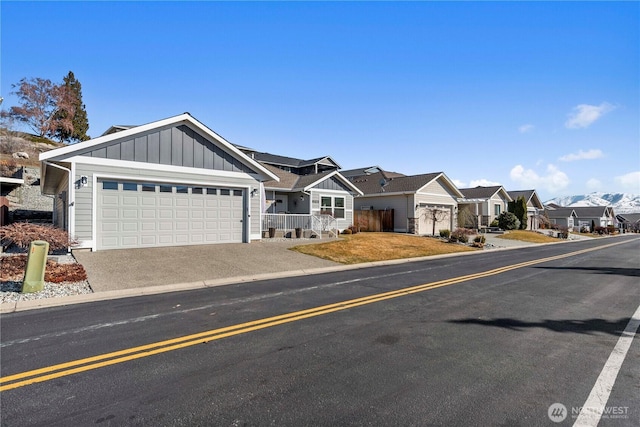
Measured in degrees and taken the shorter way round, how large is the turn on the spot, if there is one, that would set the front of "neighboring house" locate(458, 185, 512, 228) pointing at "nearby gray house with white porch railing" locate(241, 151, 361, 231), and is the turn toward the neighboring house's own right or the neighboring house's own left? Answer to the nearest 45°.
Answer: approximately 90° to the neighboring house's own right

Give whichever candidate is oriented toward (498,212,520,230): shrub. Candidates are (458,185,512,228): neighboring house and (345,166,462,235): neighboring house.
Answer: (458,185,512,228): neighboring house

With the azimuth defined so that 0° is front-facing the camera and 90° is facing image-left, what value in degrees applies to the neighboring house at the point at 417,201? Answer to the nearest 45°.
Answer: approximately 315°

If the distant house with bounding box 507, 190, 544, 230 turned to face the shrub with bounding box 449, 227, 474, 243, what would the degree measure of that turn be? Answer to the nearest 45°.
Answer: approximately 45° to its right

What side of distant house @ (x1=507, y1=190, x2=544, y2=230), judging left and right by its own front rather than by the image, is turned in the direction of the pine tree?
right

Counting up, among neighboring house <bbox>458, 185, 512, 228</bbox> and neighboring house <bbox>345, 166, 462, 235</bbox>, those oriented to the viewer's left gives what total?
0

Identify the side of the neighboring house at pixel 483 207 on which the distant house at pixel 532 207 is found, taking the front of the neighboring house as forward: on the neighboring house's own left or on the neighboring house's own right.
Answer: on the neighboring house's own left

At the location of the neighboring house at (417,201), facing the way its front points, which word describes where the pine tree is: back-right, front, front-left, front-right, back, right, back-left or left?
back-right

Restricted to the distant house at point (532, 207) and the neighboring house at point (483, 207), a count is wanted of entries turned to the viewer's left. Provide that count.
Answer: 0

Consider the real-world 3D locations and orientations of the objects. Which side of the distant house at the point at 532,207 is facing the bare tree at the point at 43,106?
right

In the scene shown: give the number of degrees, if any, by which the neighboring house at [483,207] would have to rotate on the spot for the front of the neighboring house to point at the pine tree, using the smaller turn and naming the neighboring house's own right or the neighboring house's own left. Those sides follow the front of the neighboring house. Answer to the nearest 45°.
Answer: approximately 135° to the neighboring house's own right

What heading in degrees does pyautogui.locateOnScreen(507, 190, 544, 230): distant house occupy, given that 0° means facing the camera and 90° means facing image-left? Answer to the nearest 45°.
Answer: approximately 315°
